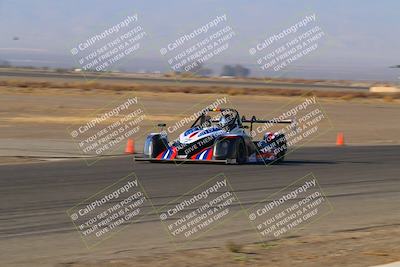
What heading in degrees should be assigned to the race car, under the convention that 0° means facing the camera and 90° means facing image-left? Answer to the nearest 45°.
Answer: approximately 45°
